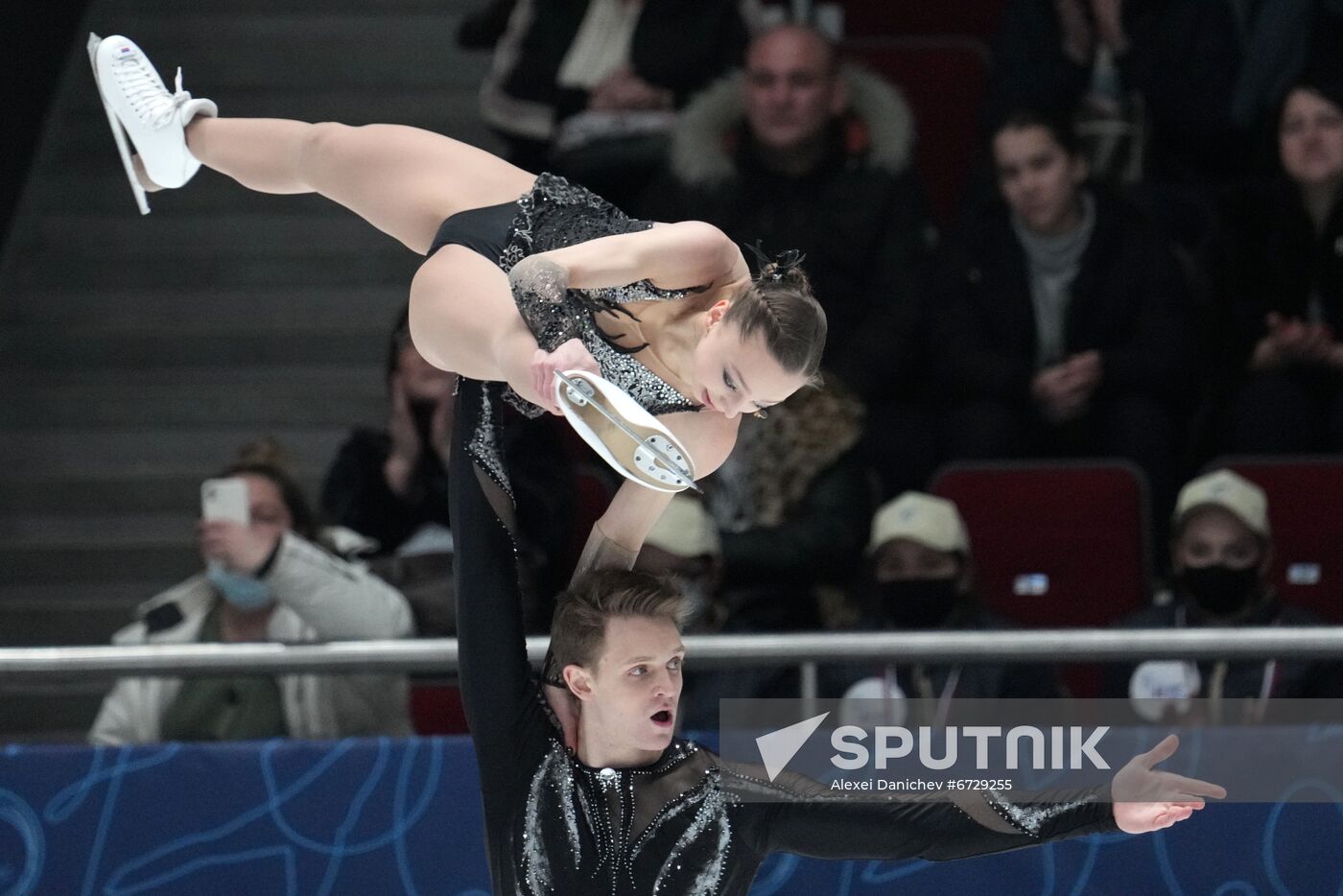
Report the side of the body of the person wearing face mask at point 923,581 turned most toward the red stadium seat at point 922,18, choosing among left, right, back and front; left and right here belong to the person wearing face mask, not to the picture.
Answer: back

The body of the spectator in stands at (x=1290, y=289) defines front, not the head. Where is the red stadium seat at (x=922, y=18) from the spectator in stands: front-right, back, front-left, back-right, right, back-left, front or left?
back-right

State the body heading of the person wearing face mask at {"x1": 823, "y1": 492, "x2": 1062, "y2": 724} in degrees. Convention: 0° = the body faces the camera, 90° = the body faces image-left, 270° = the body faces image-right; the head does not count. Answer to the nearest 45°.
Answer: approximately 0°

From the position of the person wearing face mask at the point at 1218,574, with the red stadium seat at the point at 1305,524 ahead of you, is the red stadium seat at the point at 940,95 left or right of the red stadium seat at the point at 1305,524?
left

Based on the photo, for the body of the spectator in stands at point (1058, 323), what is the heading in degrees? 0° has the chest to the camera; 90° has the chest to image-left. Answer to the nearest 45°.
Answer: approximately 0°

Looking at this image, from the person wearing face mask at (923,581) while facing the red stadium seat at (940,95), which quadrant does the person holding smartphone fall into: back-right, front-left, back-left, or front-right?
back-left

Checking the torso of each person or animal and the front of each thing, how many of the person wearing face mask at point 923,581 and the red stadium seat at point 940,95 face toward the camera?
2
